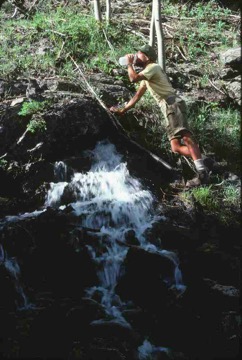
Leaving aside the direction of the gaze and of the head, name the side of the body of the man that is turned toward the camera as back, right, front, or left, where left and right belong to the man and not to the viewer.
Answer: left

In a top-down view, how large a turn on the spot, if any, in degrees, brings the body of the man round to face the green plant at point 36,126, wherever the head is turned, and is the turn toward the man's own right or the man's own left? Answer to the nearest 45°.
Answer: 0° — they already face it

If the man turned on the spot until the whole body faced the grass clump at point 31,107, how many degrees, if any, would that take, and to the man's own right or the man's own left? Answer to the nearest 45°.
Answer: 0° — they already face it

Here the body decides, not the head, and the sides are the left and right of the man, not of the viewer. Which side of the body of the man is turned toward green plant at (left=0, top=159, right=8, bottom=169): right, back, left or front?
front
